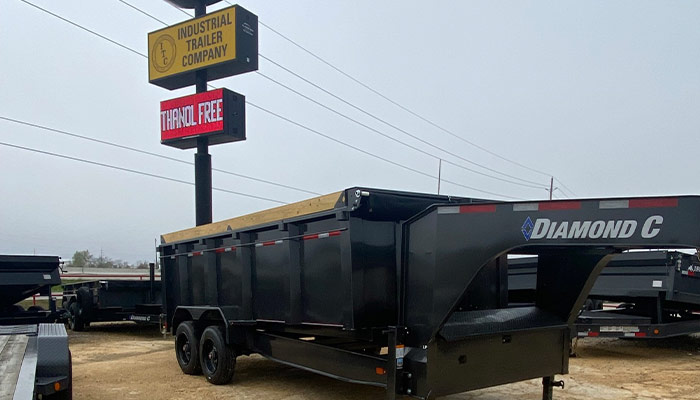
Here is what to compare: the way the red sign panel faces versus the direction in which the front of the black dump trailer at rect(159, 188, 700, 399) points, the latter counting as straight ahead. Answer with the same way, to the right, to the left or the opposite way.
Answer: to the right
